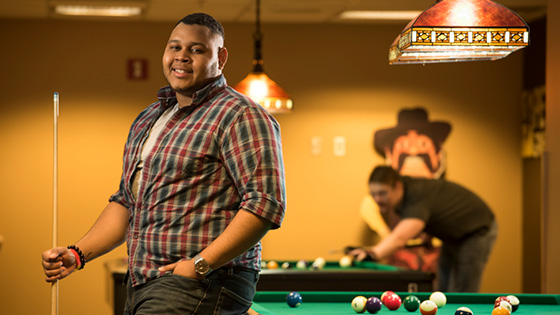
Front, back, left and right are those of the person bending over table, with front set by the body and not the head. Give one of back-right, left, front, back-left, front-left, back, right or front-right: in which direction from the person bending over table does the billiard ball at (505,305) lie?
left

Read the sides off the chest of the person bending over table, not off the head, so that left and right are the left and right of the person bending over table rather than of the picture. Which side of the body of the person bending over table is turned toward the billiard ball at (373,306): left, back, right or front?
left

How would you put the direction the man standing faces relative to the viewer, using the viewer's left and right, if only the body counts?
facing the viewer and to the left of the viewer

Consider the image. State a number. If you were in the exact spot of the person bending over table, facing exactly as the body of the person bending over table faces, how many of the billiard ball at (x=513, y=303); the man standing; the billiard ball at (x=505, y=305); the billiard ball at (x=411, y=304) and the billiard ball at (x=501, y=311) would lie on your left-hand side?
5

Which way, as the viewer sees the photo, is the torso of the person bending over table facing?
to the viewer's left

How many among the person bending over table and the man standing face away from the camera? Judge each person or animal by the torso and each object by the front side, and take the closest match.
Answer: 0

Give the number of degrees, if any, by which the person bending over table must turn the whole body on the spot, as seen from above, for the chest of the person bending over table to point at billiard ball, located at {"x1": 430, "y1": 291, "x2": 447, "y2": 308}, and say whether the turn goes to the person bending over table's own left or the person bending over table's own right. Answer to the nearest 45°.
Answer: approximately 90° to the person bending over table's own left

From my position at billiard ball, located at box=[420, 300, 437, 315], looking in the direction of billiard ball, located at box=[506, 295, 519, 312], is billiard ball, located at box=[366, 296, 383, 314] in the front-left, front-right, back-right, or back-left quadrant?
back-left

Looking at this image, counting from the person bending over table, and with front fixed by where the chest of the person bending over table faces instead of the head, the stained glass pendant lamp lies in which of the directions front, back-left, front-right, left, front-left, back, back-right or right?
left

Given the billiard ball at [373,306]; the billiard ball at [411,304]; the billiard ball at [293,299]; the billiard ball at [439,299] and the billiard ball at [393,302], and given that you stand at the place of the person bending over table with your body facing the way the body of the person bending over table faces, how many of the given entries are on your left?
5

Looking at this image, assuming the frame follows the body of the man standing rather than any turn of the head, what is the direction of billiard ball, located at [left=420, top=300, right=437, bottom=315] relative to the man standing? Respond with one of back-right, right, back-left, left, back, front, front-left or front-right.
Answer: back
